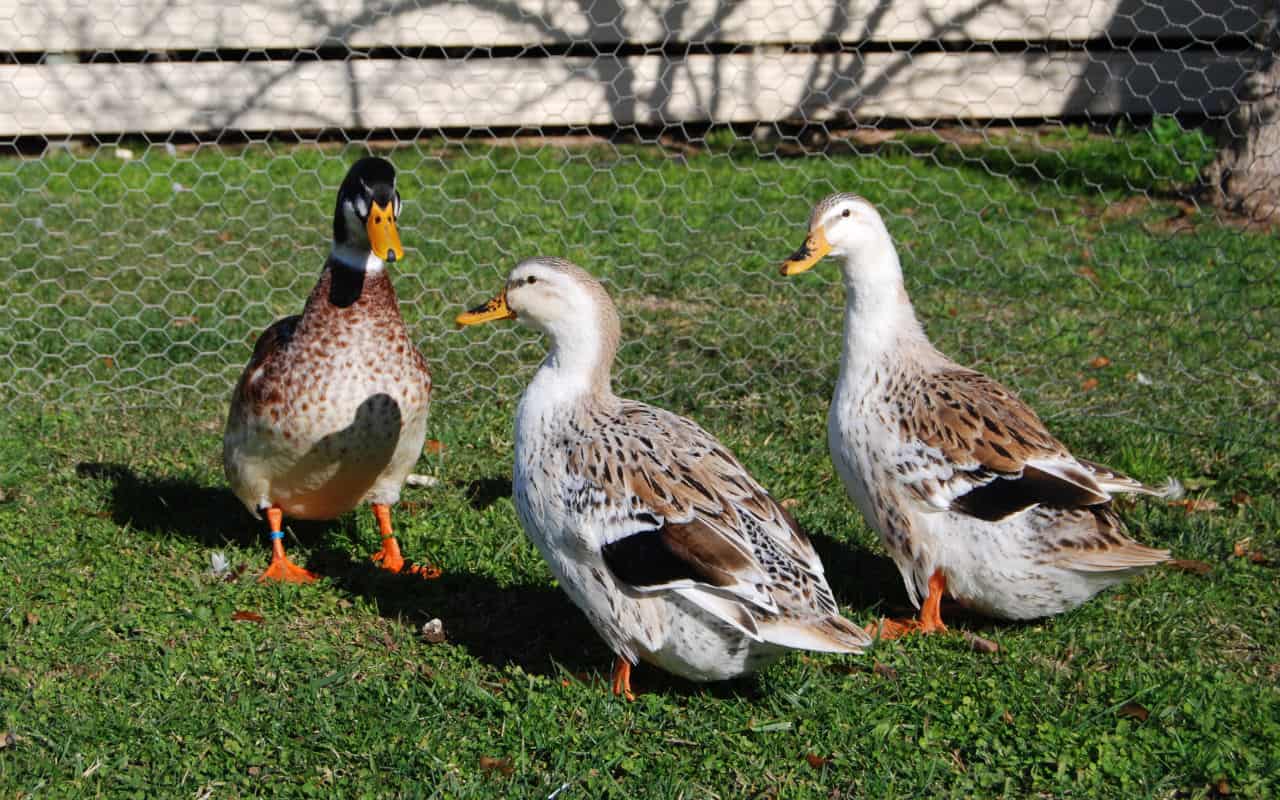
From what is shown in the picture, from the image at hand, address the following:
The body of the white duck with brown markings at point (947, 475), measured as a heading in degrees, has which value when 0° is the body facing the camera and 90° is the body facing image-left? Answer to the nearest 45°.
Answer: approximately 90°

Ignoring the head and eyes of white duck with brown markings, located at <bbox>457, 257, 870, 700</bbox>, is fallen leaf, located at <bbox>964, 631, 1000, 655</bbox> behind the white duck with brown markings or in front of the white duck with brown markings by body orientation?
behind

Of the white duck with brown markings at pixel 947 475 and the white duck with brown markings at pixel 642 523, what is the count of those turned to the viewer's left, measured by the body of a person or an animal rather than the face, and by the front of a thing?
2

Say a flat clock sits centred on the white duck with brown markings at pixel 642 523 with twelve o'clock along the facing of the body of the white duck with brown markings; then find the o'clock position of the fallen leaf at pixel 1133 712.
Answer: The fallen leaf is roughly at 6 o'clock from the white duck with brown markings.

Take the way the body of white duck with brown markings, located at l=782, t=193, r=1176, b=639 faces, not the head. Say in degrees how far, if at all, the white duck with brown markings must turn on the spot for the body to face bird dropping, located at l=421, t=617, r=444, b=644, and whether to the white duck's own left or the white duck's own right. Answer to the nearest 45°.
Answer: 0° — it already faces it

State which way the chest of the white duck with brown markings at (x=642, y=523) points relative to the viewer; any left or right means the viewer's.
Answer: facing to the left of the viewer

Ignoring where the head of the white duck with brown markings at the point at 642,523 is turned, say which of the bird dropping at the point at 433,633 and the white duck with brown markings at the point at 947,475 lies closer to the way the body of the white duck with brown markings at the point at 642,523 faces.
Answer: the bird dropping

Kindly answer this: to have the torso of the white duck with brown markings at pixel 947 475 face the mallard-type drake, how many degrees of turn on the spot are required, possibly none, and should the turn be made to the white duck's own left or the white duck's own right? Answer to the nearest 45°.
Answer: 0° — it already faces it

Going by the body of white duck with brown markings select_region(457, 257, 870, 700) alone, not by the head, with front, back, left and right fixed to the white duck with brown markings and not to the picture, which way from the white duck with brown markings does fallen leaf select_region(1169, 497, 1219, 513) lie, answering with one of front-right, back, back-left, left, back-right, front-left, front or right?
back-right
